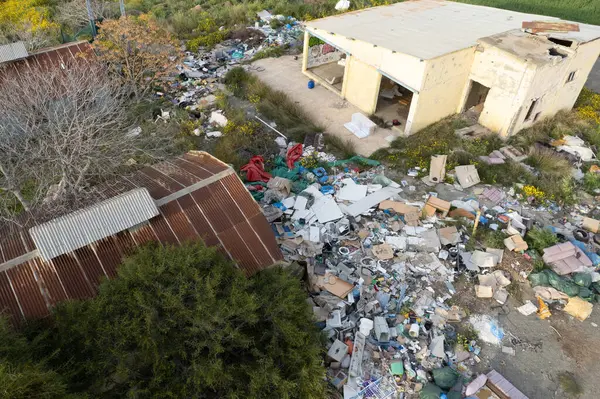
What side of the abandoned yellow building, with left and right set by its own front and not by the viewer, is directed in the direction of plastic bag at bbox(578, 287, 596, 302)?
left

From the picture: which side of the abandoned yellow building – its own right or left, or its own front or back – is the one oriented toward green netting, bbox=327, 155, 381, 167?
front

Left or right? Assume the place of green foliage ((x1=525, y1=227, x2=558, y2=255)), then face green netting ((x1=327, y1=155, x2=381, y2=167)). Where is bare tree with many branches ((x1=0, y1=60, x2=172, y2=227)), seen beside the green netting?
left

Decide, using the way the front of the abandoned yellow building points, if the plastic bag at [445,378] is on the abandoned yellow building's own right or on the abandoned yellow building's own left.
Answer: on the abandoned yellow building's own left

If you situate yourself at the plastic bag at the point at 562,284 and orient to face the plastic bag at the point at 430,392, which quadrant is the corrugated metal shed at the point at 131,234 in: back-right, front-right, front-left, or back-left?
front-right

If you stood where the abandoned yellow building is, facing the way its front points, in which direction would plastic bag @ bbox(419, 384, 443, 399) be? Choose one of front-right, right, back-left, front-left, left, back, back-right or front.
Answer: front-left

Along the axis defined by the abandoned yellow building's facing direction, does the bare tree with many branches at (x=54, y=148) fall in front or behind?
in front

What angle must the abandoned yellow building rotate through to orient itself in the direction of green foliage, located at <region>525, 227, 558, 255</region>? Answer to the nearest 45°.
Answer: approximately 90° to its left

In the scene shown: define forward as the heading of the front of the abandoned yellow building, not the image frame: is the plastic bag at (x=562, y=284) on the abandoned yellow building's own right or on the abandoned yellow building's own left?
on the abandoned yellow building's own left

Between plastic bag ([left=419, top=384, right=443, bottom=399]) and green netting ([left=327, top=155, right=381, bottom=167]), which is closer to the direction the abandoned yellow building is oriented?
the green netting

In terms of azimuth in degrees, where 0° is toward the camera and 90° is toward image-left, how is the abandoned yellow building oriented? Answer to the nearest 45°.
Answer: approximately 45°

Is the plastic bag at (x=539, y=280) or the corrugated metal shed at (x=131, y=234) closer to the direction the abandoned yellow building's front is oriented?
the corrugated metal shed

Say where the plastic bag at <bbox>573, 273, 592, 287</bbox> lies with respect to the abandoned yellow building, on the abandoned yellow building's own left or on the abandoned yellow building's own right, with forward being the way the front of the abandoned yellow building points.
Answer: on the abandoned yellow building's own left

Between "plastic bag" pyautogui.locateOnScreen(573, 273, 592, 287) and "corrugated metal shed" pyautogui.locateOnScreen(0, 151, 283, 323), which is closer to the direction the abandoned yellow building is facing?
the corrugated metal shed

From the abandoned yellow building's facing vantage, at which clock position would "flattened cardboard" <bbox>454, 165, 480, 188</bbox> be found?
The flattened cardboard is roughly at 10 o'clock from the abandoned yellow building.
